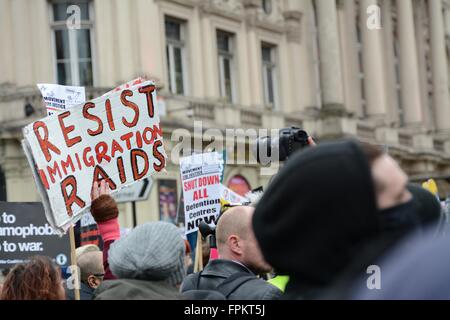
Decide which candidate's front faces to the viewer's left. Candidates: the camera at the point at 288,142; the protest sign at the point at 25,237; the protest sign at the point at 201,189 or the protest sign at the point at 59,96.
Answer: the camera

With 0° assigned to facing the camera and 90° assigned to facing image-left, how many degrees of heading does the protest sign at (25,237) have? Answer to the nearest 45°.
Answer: approximately 0°

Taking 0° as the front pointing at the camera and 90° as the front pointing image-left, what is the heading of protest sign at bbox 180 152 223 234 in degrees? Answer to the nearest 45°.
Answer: approximately 0°

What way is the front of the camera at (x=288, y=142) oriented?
to the viewer's left

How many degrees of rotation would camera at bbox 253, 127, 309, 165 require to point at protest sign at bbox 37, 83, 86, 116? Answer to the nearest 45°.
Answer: approximately 45° to its right

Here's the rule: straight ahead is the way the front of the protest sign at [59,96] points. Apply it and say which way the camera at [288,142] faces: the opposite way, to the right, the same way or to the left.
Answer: to the right

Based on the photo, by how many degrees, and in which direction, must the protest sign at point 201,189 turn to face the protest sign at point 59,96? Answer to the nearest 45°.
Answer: approximately 45° to its right
